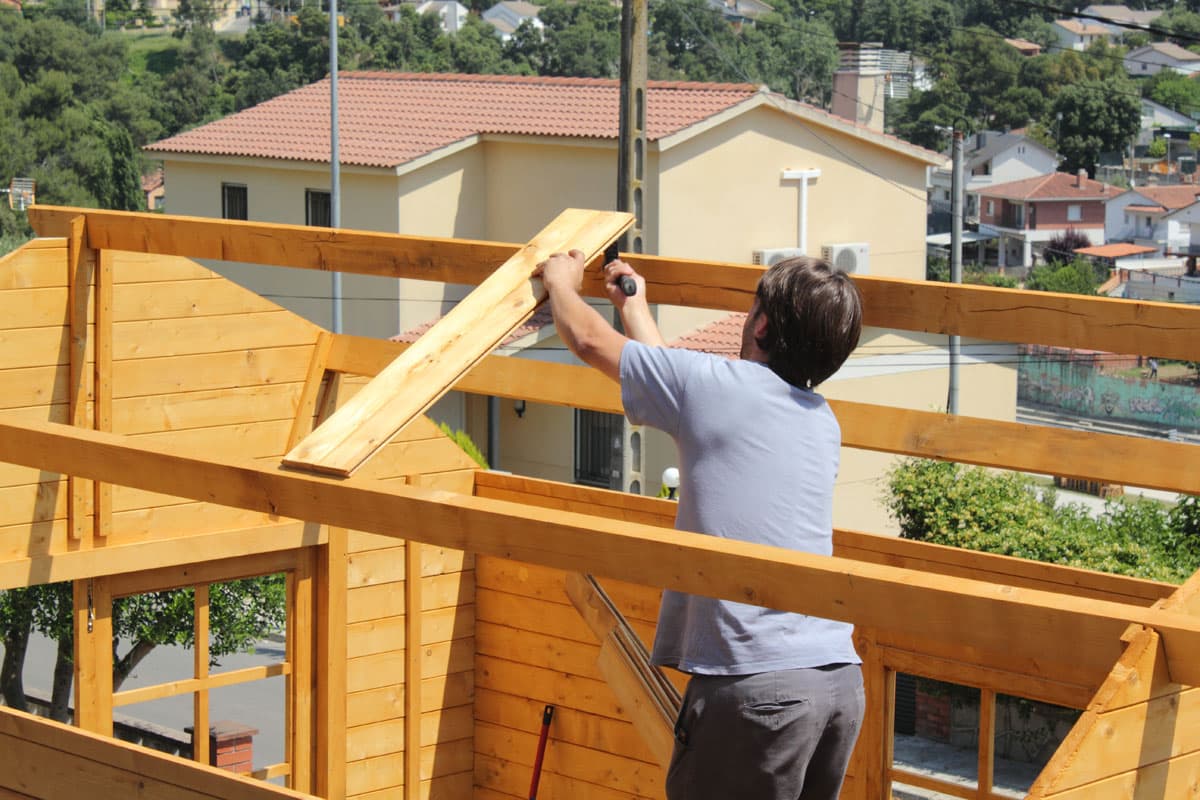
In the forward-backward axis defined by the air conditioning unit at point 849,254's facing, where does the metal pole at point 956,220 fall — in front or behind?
in front

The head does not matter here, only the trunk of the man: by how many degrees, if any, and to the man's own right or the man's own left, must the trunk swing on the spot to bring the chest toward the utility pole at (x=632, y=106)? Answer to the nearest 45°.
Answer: approximately 45° to the man's own right

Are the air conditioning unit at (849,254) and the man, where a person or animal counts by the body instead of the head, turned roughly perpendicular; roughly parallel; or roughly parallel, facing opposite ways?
roughly parallel, facing opposite ways

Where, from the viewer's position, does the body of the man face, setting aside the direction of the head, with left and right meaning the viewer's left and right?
facing away from the viewer and to the left of the viewer

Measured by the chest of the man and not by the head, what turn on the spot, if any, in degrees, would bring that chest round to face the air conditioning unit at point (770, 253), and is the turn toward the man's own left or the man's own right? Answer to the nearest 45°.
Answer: approximately 45° to the man's own right

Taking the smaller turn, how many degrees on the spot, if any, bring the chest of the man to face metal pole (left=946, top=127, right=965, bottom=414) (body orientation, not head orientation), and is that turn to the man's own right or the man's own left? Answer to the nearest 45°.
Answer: approximately 45° to the man's own right

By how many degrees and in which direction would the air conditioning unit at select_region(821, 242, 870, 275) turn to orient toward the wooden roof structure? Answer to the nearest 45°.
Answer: approximately 45° to its right

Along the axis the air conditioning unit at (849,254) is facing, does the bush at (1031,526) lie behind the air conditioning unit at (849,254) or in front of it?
in front

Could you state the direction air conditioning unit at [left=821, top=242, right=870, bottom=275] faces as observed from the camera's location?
facing the viewer and to the right of the viewer

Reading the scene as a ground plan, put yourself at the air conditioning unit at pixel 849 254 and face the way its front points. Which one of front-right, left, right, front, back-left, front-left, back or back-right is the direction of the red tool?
front-right

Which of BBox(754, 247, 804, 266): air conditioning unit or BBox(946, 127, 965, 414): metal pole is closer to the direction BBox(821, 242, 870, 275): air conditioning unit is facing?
the metal pole

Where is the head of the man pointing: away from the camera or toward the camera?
away from the camera
